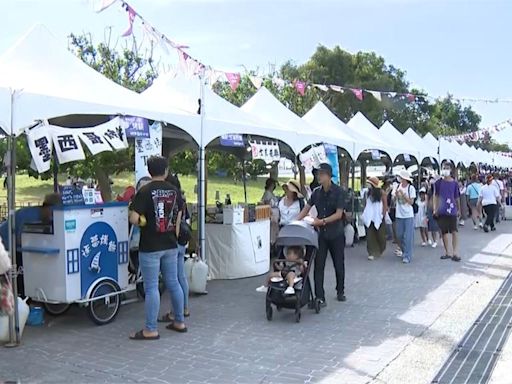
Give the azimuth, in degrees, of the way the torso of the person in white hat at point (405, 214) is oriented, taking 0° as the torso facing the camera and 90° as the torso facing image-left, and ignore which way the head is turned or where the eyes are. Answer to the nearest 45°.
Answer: approximately 45°

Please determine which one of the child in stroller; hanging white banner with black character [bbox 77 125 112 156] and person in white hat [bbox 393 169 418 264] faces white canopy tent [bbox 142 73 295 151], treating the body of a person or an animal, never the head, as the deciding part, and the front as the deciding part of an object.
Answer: the person in white hat

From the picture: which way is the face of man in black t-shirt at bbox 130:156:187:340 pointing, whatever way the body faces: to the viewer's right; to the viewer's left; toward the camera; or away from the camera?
away from the camera

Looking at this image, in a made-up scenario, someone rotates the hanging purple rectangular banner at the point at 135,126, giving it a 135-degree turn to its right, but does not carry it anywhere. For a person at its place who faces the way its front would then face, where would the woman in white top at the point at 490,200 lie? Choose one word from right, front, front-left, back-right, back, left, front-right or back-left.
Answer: right

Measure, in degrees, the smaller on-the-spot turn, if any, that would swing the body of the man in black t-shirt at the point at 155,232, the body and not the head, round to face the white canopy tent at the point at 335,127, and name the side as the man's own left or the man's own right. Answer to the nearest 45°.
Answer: approximately 90° to the man's own right

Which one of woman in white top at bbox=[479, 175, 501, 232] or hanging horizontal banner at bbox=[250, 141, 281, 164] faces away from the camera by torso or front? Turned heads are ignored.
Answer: the woman in white top

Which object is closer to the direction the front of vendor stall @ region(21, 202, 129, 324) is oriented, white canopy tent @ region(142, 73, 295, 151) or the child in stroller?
the child in stroller

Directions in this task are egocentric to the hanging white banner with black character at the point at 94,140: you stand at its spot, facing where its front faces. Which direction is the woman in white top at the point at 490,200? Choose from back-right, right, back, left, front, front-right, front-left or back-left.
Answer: back-left

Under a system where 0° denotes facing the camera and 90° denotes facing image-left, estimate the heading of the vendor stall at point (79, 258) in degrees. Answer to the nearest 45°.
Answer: approximately 315°
